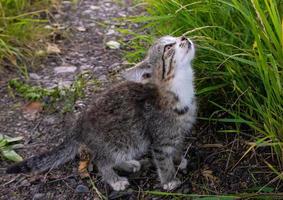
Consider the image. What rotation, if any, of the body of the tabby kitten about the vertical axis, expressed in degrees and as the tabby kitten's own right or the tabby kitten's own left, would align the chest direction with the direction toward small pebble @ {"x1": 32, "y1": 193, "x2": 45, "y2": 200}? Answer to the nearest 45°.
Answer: approximately 180°

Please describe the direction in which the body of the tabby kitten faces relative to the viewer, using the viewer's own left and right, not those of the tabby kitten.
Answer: facing to the right of the viewer

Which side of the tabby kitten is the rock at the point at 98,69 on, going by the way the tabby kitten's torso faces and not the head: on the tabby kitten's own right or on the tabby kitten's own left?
on the tabby kitten's own left

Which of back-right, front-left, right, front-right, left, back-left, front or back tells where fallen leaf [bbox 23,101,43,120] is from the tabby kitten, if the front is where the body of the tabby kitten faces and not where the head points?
back-left

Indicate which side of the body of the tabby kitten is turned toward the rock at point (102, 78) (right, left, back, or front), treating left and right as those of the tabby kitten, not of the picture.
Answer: left

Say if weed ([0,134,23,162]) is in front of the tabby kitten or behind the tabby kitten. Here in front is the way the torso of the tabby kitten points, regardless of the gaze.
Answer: behind

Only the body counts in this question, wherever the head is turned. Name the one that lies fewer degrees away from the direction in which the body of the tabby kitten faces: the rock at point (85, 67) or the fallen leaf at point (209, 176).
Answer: the fallen leaf

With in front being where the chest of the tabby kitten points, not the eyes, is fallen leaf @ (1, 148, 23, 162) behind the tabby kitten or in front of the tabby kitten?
behind

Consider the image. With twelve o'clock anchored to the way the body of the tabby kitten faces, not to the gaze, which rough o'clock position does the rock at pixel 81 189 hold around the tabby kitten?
The rock is roughly at 5 o'clock from the tabby kitten.

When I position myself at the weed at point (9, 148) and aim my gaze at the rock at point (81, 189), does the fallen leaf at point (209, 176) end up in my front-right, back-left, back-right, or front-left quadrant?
front-left

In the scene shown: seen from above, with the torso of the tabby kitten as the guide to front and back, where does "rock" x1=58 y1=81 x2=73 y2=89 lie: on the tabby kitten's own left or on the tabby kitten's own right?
on the tabby kitten's own left
